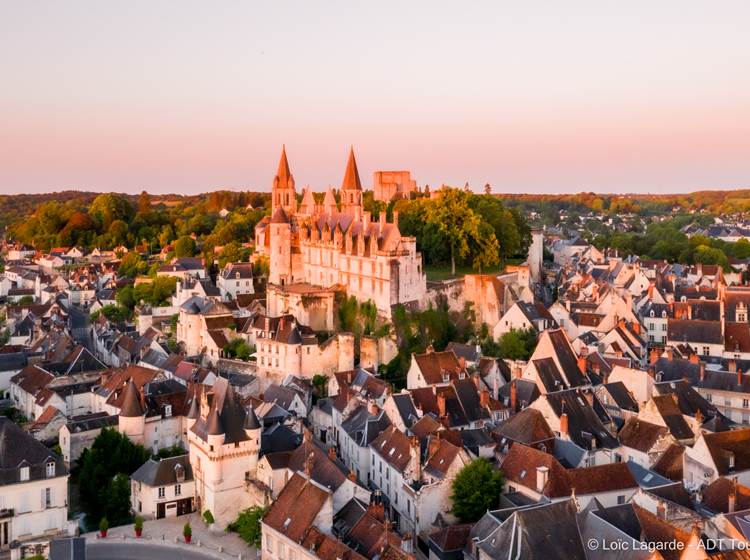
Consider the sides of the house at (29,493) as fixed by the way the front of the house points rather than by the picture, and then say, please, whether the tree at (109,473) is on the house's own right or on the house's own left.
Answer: on the house's own left

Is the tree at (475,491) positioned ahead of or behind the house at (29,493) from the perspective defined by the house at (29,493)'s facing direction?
ahead

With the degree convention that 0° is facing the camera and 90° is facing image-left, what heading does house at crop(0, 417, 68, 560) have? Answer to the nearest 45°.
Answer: approximately 315°

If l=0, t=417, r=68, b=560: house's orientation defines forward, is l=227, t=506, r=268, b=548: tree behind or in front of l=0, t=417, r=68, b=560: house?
in front
